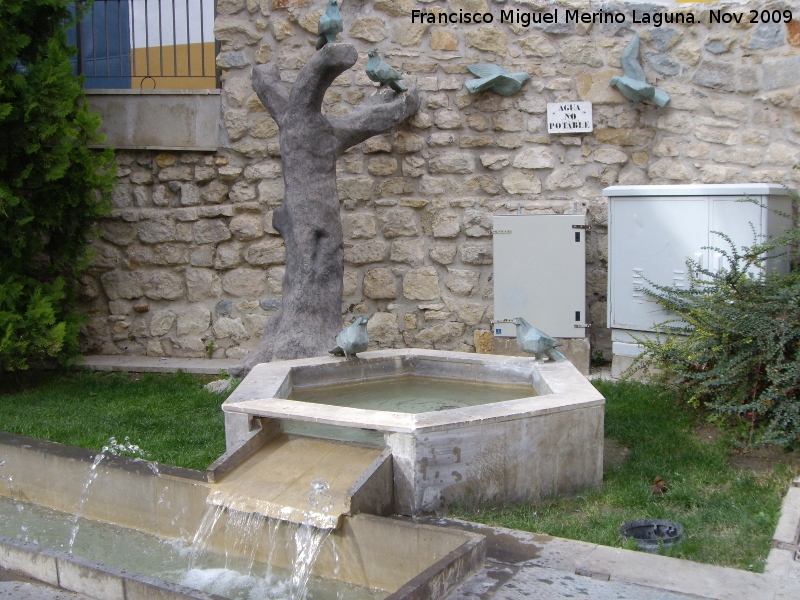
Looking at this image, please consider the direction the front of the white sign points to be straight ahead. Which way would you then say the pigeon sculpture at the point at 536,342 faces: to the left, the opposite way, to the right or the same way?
to the right

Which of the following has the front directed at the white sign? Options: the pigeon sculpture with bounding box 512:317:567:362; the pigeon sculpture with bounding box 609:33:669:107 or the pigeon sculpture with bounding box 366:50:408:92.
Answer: the pigeon sculpture with bounding box 609:33:669:107

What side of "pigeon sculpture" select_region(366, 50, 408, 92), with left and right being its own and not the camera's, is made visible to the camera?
left

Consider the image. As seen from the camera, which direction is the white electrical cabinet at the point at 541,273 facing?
toward the camera

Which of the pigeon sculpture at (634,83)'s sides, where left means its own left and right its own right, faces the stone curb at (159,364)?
front

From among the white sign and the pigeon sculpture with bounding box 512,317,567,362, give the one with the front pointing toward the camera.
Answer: the white sign

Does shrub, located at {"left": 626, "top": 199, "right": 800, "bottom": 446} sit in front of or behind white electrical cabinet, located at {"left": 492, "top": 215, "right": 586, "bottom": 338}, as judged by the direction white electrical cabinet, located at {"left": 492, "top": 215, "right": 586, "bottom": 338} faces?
in front

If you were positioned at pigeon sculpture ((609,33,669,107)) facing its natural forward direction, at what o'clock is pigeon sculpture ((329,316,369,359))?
pigeon sculpture ((329,316,369,359)) is roughly at 10 o'clock from pigeon sculpture ((609,33,669,107)).

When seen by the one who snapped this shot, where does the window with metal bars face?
facing the viewer

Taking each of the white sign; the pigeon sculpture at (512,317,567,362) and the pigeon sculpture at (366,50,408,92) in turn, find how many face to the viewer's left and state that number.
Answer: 2

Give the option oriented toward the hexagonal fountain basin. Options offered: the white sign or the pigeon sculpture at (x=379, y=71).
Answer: the white sign

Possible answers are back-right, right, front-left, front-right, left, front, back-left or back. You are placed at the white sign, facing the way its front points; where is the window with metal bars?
right

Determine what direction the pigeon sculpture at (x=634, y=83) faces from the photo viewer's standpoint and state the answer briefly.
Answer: facing to the left of the viewer

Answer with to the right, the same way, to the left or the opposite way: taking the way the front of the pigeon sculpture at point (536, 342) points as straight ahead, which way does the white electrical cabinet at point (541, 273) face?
to the left

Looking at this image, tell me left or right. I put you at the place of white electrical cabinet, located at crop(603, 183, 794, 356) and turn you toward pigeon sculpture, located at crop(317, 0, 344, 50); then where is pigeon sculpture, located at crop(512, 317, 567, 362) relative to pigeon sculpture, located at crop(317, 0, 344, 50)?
left

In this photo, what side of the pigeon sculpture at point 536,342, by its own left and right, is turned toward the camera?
left
